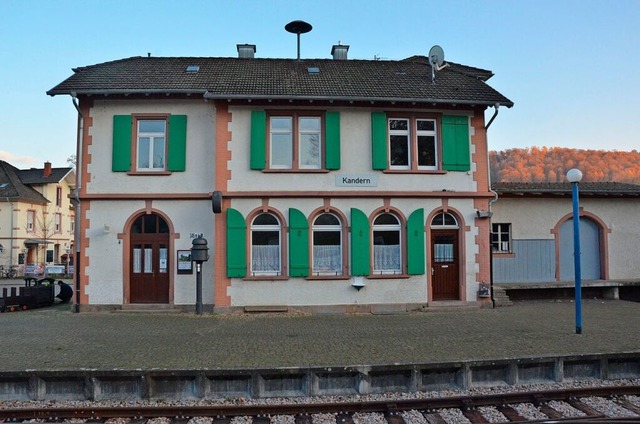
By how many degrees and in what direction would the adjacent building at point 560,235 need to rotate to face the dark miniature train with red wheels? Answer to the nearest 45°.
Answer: approximately 45° to its right

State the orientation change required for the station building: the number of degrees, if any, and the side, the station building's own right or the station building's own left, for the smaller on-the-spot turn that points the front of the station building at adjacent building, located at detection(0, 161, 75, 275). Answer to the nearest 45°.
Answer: approximately 135° to the station building's own right

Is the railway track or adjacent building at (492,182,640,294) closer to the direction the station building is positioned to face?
the railway track

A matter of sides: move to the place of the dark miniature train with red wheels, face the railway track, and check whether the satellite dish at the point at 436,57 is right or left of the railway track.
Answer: left

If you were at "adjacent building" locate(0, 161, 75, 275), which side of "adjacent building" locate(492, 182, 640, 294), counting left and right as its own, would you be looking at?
right

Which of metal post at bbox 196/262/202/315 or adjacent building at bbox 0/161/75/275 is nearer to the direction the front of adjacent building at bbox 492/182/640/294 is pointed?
the metal post

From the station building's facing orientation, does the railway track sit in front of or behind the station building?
in front

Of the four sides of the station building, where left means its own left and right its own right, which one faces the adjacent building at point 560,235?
left

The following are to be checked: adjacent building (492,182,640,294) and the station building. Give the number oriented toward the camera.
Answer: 2

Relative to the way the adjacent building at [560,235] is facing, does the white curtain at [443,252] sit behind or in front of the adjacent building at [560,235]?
in front

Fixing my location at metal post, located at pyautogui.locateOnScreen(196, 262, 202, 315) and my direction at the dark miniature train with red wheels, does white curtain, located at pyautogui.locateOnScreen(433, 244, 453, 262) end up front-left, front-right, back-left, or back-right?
back-right

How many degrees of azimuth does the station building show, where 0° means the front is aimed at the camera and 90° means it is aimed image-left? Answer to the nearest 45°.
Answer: approximately 0°
